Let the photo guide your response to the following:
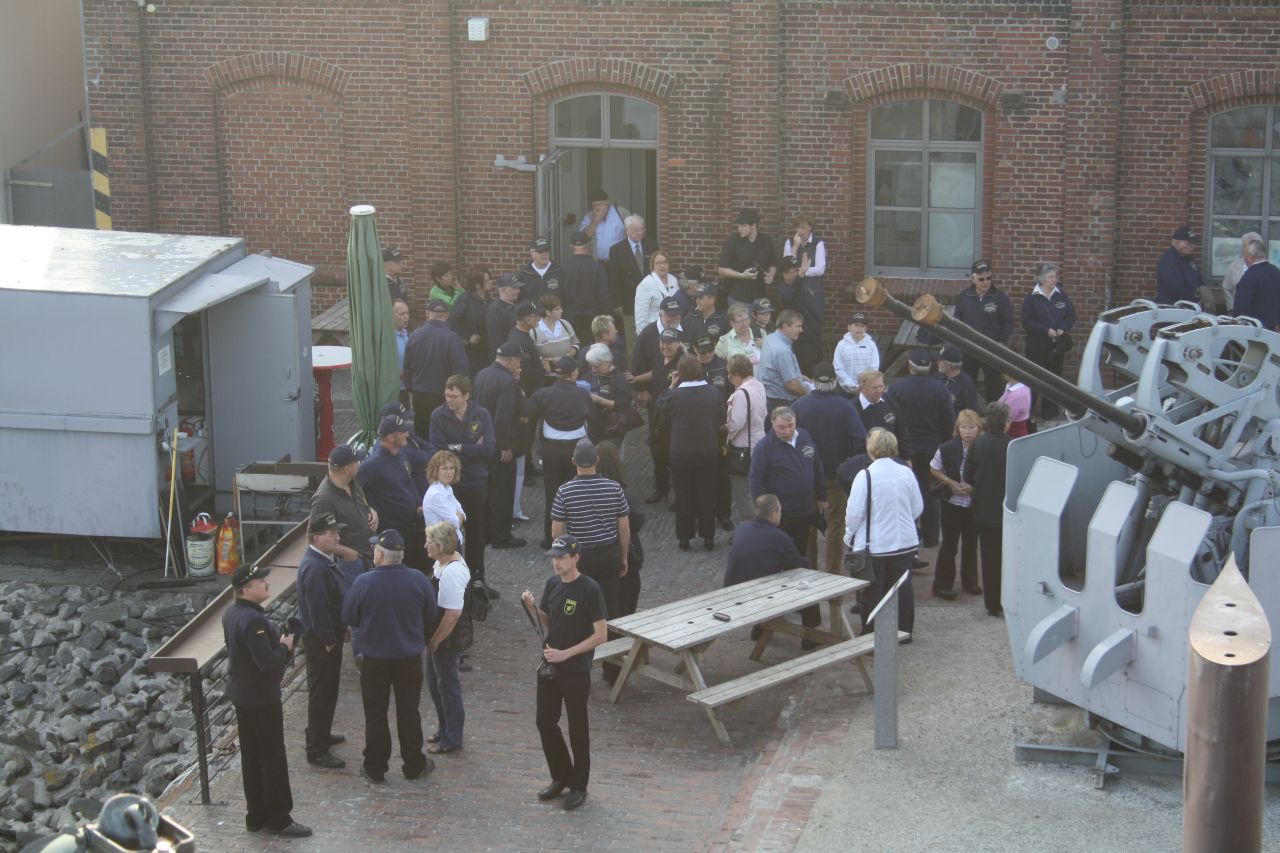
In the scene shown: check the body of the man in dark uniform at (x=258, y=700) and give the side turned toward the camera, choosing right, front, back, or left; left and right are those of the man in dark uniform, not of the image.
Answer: right

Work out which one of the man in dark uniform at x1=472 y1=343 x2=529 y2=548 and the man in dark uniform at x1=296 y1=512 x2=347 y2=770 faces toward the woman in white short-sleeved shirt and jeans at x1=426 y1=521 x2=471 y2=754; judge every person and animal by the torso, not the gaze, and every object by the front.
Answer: the man in dark uniform at x1=296 y1=512 x2=347 y2=770

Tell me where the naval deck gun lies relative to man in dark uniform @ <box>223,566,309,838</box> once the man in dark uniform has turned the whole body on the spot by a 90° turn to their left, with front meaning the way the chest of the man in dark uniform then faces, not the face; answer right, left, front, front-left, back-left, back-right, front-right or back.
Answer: right

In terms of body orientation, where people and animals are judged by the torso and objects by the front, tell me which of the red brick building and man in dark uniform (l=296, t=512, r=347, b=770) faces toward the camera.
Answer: the red brick building

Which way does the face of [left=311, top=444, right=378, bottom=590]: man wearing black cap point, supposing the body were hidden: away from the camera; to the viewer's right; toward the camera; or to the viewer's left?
to the viewer's right

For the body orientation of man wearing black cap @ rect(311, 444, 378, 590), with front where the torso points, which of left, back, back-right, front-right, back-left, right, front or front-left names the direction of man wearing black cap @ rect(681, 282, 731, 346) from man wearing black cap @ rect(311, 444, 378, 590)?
left

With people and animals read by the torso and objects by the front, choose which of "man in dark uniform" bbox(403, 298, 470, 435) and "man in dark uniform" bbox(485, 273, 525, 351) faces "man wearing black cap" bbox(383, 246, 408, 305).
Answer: "man in dark uniform" bbox(403, 298, 470, 435)

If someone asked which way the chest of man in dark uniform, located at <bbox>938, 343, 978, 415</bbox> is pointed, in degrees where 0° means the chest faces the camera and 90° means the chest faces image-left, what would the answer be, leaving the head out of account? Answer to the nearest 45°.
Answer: approximately 45°

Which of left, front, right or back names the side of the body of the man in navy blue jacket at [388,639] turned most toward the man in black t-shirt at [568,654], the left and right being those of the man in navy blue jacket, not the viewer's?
right

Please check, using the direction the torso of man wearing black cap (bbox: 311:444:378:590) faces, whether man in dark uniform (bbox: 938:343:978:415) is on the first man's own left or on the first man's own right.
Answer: on the first man's own left

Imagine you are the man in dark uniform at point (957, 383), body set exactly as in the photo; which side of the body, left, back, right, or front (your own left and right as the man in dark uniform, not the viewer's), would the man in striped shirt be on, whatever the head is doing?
front

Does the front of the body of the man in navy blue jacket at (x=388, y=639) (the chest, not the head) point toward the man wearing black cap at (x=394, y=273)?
yes

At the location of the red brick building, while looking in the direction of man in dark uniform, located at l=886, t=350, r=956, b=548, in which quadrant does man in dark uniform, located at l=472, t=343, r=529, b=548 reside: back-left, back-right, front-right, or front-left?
front-right

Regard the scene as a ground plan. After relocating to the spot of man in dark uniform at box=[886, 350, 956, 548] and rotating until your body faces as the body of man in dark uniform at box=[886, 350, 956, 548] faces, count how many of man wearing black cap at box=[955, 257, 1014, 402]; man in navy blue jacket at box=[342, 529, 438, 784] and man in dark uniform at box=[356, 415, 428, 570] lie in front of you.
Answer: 1

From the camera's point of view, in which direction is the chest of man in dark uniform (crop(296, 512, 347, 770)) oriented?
to the viewer's right

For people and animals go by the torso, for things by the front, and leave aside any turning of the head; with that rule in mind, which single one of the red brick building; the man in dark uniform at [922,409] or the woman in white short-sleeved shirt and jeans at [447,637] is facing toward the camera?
the red brick building

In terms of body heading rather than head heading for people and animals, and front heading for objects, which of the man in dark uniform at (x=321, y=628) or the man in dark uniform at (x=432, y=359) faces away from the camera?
the man in dark uniform at (x=432, y=359)
